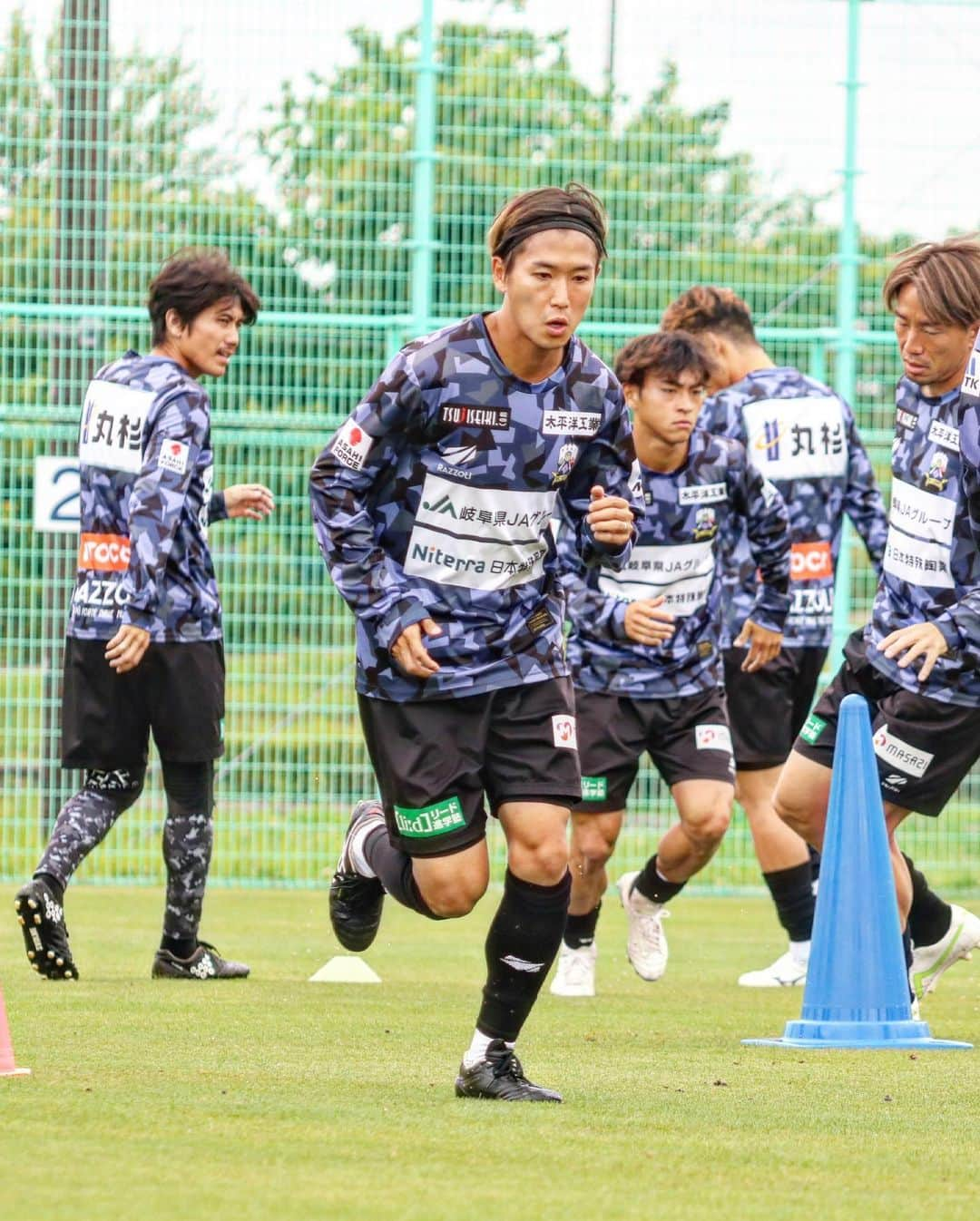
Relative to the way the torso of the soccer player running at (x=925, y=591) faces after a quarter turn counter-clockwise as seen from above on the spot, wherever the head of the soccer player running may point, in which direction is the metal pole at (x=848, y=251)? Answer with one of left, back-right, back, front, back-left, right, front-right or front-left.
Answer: back-left

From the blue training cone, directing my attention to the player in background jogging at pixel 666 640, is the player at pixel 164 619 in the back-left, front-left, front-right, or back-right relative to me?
front-left

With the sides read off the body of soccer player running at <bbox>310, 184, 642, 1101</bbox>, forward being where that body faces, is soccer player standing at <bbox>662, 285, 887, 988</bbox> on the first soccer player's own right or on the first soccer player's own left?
on the first soccer player's own left

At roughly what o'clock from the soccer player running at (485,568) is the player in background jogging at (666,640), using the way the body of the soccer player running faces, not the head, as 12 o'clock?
The player in background jogging is roughly at 8 o'clock from the soccer player running.

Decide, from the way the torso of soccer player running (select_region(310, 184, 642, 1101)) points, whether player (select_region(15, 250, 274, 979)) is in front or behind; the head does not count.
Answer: behind

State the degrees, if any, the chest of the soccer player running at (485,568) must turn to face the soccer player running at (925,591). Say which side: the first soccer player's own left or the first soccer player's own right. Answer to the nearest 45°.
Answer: approximately 90° to the first soccer player's own left

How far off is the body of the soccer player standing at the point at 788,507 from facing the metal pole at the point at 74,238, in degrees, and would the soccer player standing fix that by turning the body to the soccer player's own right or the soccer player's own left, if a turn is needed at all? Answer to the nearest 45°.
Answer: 0° — they already face it

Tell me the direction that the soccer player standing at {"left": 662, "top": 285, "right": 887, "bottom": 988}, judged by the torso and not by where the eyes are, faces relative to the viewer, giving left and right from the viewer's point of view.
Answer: facing away from the viewer and to the left of the viewer

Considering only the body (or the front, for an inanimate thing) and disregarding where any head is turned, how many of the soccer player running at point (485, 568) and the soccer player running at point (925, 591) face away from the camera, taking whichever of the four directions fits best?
0

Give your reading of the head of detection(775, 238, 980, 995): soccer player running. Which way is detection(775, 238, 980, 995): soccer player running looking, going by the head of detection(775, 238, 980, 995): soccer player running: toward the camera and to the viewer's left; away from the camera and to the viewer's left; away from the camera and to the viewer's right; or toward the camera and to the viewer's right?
toward the camera and to the viewer's left

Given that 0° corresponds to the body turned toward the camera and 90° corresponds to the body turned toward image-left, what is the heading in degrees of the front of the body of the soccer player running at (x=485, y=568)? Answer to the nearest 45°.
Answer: approximately 315°

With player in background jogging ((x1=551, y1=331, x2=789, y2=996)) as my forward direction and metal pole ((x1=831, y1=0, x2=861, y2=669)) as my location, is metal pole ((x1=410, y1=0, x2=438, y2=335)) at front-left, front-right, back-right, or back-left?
front-right

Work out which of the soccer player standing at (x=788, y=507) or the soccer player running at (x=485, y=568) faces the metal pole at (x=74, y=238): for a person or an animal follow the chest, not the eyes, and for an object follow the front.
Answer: the soccer player standing at (x=788, y=507)
